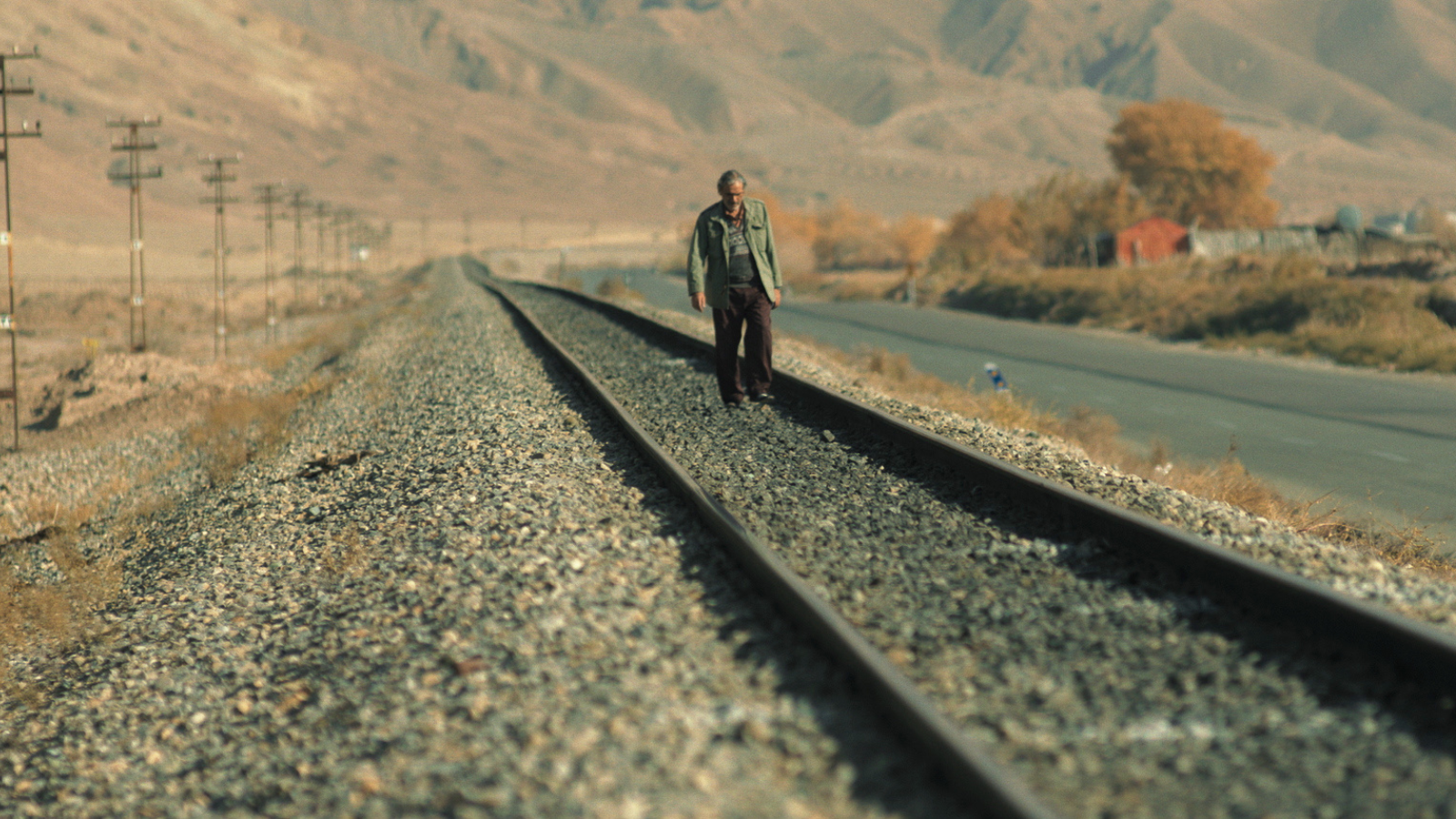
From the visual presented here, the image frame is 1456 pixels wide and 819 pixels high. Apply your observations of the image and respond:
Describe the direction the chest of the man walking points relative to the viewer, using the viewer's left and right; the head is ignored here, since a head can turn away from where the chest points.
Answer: facing the viewer
